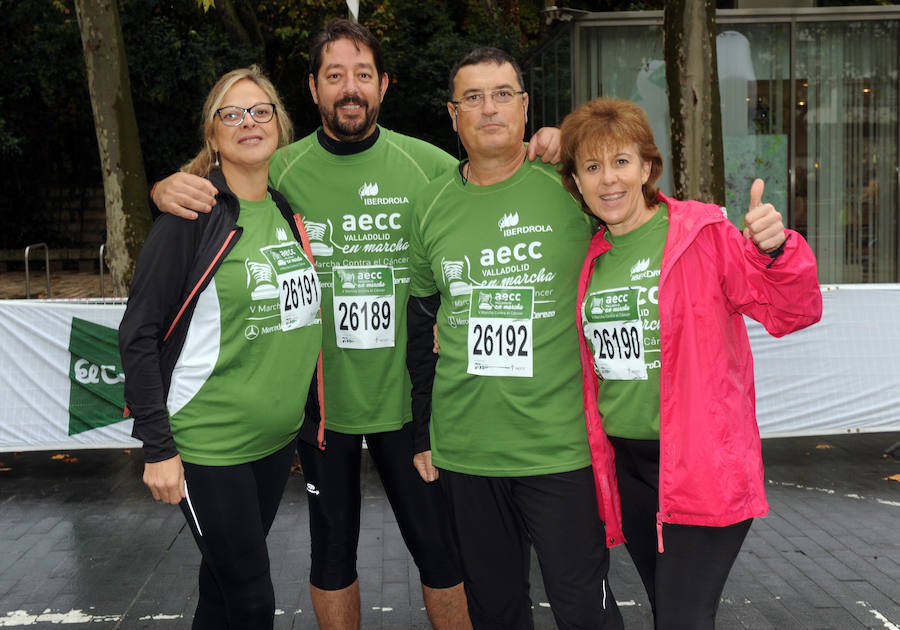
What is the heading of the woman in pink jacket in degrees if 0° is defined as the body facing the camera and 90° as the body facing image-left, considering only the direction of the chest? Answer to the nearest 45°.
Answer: approximately 45°

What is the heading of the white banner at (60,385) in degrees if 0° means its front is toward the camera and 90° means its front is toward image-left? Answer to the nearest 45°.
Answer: approximately 0°

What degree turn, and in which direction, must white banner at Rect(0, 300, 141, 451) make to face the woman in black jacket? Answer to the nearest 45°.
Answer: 0° — it already faces them

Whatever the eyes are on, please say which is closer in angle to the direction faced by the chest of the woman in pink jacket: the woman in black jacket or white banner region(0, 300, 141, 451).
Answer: the woman in black jacket

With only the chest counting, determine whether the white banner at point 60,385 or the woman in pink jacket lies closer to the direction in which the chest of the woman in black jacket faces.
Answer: the woman in pink jacket

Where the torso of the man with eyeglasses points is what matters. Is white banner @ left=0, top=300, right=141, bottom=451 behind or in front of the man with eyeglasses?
behind
